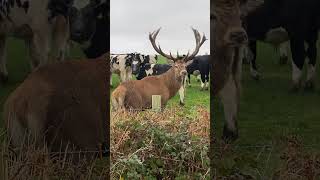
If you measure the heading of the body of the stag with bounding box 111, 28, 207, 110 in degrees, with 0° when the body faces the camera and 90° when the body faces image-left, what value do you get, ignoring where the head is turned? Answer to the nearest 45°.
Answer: approximately 270°
